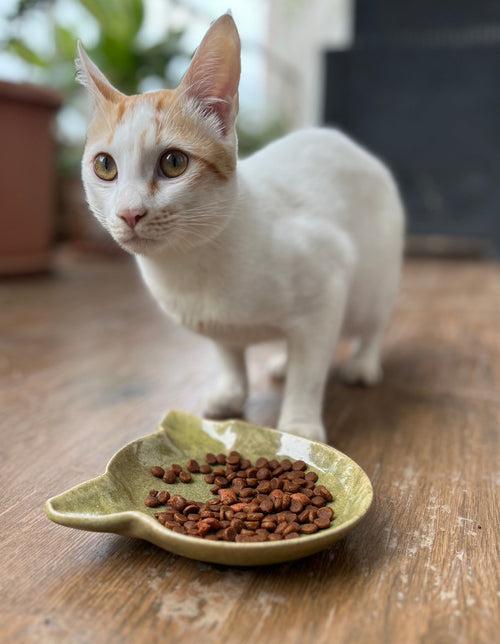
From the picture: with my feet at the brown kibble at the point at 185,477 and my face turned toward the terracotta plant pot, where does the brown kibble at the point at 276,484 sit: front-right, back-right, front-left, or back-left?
back-right

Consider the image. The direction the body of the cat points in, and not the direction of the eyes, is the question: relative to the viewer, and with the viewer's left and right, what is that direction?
facing the viewer and to the left of the viewer

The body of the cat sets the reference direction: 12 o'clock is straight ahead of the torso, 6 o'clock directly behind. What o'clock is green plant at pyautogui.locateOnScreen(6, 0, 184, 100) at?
The green plant is roughly at 4 o'clock from the cat.

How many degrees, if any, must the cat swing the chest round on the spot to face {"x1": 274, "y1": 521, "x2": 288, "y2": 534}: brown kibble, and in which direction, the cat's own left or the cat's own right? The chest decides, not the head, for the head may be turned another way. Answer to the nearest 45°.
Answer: approximately 45° to the cat's own left

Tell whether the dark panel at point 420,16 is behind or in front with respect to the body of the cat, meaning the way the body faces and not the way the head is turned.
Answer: behind

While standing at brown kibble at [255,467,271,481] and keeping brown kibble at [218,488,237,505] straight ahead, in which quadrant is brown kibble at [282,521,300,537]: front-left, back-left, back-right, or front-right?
front-left
